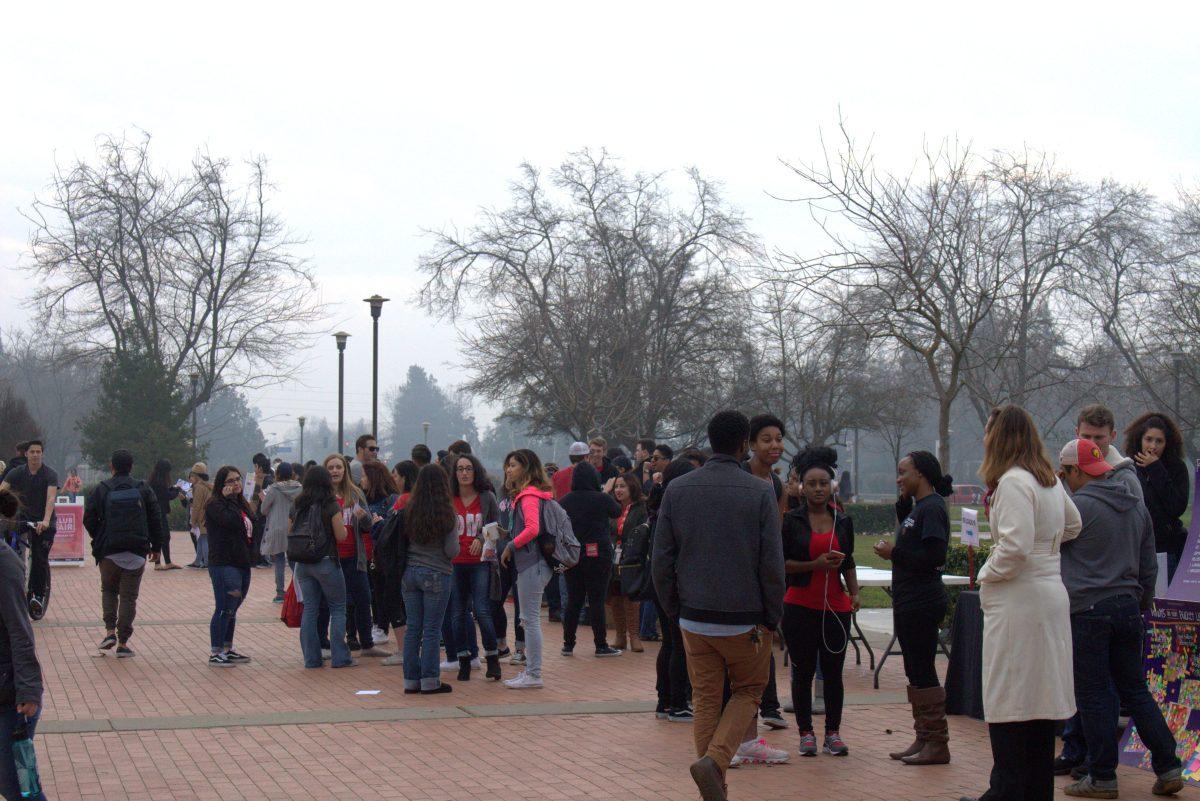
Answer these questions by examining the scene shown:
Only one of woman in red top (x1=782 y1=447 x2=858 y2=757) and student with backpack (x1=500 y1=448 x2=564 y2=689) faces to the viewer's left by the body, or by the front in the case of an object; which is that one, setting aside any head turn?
the student with backpack

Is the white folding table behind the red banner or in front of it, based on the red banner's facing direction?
in front

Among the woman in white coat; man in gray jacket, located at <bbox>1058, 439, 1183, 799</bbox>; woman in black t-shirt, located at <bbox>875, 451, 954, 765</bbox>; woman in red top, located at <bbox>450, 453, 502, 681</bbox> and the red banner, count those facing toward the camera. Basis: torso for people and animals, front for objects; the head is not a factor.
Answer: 2

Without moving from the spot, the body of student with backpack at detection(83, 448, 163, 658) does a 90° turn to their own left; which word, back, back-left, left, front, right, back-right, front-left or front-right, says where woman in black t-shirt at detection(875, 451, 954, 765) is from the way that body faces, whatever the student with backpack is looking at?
back-left

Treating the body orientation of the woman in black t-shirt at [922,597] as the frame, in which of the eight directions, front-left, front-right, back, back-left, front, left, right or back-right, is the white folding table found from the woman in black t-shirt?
right

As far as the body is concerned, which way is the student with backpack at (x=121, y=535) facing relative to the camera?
away from the camera

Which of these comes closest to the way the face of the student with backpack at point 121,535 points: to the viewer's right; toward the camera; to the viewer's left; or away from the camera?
away from the camera

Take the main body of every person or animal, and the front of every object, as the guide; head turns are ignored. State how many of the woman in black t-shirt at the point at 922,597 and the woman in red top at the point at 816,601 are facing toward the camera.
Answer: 1

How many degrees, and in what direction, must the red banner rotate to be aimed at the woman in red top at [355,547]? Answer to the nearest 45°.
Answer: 0° — it already faces them

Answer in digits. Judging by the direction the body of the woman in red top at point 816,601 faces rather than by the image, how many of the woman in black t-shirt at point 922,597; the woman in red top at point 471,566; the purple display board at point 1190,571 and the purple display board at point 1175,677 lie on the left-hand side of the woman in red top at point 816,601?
3

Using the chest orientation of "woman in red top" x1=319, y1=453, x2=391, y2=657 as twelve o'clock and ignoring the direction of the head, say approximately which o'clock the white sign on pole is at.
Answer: The white sign on pole is roughly at 8 o'clock from the woman in red top.

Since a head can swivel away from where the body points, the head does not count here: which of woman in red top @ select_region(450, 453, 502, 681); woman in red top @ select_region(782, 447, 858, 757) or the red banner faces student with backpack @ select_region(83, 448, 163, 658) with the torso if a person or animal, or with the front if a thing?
the red banner

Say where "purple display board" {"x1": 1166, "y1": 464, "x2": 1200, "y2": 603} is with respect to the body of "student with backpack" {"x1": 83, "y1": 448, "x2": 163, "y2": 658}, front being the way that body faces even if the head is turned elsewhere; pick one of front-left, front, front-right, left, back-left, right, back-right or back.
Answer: back-right

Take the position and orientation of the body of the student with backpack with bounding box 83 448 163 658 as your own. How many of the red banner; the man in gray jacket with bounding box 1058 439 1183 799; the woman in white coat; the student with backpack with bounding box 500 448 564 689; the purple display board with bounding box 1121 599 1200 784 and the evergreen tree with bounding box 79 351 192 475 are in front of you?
2
